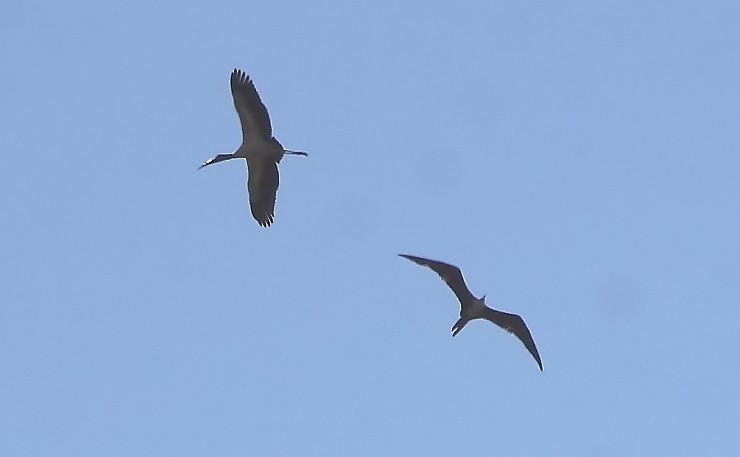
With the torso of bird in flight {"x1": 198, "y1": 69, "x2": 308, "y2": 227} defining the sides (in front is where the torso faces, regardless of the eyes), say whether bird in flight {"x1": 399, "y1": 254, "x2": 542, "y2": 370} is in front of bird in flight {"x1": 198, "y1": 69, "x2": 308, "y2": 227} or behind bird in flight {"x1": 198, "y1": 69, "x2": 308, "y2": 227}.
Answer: behind

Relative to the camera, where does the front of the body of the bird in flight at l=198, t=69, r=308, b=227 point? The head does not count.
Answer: to the viewer's left
